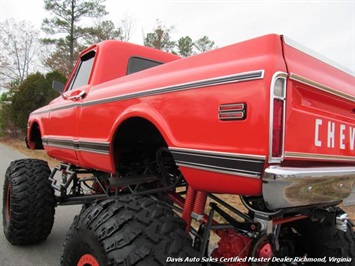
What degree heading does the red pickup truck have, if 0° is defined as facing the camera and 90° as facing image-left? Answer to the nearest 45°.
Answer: approximately 135°
